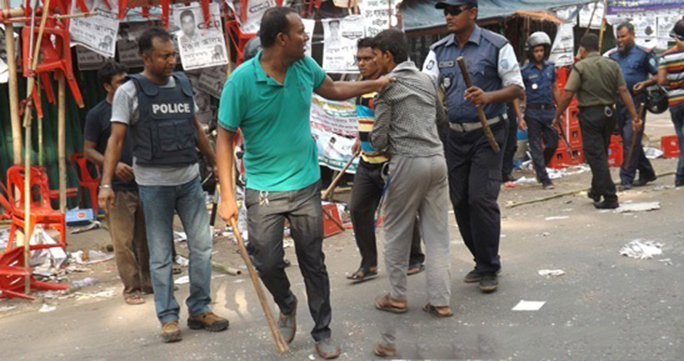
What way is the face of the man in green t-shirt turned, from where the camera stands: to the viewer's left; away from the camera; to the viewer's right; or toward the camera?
to the viewer's right

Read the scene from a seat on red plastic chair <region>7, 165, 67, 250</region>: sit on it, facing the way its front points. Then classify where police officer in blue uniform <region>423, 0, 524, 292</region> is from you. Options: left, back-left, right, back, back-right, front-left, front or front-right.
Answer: front

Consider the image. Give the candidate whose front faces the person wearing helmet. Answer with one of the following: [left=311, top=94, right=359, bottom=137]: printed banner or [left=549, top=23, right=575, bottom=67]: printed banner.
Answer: [left=549, top=23, right=575, bottom=67]: printed banner

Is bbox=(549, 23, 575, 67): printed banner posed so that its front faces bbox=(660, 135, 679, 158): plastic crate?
no

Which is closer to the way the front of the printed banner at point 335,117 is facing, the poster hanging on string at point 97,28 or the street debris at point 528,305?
the street debris

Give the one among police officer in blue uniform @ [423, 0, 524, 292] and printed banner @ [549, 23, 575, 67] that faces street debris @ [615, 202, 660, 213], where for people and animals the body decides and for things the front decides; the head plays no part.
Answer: the printed banner

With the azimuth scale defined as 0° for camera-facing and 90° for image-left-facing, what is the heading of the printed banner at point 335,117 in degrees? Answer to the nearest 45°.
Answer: approximately 0°

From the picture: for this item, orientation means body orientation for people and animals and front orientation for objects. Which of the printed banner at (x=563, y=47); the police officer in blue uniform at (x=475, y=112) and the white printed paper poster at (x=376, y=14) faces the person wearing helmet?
the printed banner

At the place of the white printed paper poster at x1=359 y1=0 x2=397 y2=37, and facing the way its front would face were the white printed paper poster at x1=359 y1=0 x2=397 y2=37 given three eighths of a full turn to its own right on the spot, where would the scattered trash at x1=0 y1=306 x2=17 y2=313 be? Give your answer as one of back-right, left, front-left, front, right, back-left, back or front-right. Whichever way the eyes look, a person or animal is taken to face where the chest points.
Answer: left

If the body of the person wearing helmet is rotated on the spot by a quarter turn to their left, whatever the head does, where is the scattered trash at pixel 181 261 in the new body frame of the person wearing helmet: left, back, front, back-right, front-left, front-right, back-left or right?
back-right

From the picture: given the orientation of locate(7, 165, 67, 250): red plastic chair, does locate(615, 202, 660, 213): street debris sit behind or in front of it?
in front

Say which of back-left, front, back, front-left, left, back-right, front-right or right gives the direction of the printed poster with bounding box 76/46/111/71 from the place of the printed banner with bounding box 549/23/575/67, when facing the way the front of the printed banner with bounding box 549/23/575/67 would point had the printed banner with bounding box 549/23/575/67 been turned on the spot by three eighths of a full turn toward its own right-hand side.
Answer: left

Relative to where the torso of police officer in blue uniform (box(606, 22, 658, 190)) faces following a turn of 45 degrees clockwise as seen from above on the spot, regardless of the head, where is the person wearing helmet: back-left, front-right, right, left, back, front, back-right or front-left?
front

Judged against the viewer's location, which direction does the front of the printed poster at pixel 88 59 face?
facing the viewer

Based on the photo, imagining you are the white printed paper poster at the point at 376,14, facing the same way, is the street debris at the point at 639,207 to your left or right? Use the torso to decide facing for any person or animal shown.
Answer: on your left

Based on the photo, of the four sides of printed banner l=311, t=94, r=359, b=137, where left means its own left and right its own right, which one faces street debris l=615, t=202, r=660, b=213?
left

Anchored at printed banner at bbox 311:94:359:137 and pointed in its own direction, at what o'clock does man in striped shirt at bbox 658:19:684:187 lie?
The man in striped shirt is roughly at 9 o'clock from the printed banner.

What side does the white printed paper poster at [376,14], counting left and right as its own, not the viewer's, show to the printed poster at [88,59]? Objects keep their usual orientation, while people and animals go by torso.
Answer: right

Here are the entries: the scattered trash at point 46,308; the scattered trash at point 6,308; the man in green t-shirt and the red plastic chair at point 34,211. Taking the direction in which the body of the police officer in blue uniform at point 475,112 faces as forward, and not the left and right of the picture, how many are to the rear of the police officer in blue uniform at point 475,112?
0

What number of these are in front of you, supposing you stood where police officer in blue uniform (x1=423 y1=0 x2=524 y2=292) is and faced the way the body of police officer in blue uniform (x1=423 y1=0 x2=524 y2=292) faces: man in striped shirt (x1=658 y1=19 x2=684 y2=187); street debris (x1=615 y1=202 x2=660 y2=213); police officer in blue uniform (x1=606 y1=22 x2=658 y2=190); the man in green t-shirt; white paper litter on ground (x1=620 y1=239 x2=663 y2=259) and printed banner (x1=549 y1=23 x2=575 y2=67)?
1

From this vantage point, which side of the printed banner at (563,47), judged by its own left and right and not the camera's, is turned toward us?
front
